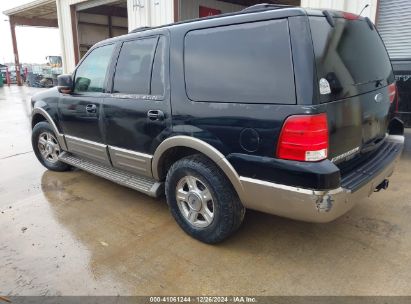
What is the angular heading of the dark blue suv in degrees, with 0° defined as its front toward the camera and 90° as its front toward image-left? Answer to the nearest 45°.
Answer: approximately 135°
